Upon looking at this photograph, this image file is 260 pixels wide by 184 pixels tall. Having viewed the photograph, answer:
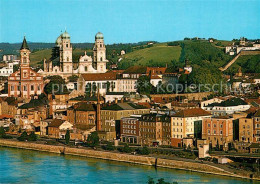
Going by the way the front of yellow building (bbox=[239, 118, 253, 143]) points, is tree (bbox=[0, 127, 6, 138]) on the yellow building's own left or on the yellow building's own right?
on the yellow building's own right

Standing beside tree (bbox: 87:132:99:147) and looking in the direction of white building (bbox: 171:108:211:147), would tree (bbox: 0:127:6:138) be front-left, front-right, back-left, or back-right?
back-left

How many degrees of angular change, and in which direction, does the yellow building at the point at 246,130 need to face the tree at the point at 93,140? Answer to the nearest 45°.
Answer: approximately 90° to its right

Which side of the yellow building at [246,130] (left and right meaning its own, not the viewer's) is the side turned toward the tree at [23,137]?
right

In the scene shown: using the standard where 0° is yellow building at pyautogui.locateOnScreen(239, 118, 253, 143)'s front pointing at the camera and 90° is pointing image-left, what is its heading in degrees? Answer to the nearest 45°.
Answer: approximately 0°

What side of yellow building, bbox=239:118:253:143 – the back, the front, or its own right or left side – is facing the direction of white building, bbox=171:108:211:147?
right

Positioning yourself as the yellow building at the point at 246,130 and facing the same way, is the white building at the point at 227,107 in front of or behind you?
behind
